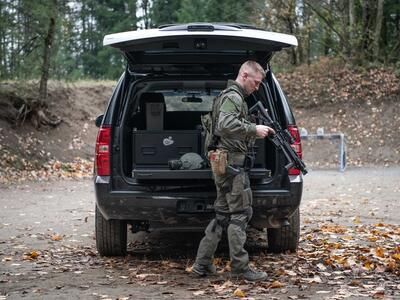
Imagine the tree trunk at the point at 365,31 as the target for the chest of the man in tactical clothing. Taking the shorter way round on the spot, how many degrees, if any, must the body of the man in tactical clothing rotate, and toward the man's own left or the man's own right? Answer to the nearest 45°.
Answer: approximately 90° to the man's own left

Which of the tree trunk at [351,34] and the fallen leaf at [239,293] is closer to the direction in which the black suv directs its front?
the tree trunk

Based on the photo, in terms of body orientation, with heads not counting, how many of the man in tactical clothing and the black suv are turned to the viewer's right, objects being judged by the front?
1

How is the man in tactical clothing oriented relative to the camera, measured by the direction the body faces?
to the viewer's right

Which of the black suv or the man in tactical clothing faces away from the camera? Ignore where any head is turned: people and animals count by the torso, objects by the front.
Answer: the black suv

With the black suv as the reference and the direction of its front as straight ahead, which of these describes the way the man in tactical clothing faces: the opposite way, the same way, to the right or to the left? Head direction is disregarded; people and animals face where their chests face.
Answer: to the right

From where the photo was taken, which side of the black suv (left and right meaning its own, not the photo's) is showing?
back
